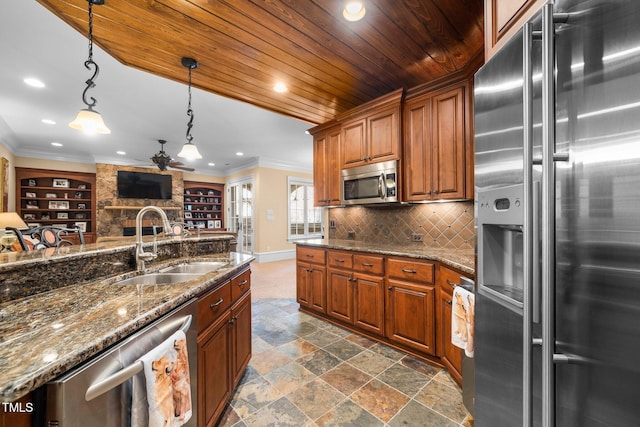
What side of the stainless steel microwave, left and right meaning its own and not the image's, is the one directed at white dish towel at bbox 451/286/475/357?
left

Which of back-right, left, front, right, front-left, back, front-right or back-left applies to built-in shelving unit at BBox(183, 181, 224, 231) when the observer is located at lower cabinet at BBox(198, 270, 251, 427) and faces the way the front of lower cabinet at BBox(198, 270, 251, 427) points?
back-left

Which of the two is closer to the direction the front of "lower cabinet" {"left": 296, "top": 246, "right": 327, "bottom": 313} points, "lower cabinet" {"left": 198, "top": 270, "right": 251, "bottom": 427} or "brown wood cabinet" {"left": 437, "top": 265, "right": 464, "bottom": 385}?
the lower cabinet

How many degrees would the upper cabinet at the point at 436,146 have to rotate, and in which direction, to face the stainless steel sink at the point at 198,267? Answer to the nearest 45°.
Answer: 0° — it already faces it

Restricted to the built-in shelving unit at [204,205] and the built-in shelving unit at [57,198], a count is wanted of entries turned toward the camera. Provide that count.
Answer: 2

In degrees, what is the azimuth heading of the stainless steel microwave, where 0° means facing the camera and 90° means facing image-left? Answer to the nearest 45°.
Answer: approximately 45°

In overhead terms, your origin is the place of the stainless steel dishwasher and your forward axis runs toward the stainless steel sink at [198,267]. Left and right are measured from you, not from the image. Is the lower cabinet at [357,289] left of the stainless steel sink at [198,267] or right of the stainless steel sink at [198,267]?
right

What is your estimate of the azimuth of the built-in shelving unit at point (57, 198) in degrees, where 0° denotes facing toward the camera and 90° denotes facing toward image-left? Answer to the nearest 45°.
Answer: approximately 0°
